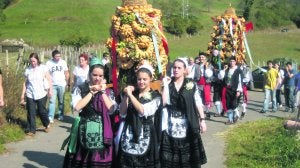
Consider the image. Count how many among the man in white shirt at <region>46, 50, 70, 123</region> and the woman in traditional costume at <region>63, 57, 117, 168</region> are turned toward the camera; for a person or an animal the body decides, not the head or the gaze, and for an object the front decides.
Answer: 2

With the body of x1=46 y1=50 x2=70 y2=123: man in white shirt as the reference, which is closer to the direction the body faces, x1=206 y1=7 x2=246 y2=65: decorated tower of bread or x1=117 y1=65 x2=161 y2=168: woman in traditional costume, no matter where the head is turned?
the woman in traditional costume

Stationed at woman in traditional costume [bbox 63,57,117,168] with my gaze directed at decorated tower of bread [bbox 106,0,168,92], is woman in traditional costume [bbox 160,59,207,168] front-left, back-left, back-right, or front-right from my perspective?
front-right

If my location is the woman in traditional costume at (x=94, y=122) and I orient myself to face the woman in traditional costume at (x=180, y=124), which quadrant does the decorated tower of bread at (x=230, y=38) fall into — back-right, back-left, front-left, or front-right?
front-left

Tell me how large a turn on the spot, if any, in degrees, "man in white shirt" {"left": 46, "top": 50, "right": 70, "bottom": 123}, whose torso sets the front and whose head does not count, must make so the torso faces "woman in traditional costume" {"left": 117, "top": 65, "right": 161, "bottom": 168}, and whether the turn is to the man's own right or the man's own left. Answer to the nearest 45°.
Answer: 0° — they already face them

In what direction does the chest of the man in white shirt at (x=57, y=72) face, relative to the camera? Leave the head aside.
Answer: toward the camera

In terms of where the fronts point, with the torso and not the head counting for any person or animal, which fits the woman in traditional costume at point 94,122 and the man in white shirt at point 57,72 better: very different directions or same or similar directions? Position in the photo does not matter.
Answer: same or similar directions

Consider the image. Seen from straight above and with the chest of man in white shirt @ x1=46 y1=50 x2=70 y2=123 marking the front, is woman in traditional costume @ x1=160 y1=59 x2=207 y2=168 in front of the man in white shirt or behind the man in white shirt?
in front

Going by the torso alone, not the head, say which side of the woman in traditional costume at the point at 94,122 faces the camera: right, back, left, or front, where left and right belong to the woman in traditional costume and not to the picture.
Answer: front

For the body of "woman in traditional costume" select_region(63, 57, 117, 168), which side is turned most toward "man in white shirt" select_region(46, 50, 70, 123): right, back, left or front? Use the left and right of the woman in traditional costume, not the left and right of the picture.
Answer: back
